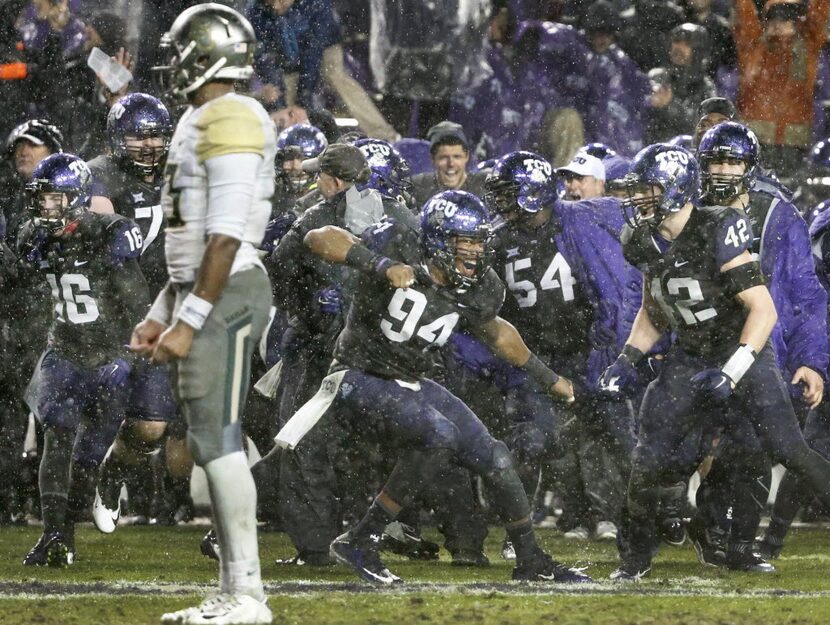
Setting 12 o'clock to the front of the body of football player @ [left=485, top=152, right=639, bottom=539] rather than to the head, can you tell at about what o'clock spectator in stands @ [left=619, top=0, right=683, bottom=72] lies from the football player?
The spectator in stands is roughly at 5 o'clock from the football player.

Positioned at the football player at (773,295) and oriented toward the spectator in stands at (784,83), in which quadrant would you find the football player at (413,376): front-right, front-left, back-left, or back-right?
back-left

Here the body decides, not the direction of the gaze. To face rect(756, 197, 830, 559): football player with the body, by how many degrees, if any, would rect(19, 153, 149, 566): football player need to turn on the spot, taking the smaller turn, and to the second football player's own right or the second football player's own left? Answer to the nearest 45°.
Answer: approximately 135° to the second football player's own left

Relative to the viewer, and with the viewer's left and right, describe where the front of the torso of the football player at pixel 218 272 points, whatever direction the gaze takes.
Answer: facing to the left of the viewer

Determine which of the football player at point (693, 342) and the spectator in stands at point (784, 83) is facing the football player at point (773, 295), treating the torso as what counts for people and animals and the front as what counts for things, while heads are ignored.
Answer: the spectator in stands

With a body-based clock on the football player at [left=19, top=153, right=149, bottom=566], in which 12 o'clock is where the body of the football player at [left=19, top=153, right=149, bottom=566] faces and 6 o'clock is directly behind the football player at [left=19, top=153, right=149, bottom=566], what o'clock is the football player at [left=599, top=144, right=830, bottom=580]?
the football player at [left=599, top=144, right=830, bottom=580] is roughly at 8 o'clock from the football player at [left=19, top=153, right=149, bottom=566].

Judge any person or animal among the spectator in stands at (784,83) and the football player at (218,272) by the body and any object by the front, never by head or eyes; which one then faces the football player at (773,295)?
the spectator in stands

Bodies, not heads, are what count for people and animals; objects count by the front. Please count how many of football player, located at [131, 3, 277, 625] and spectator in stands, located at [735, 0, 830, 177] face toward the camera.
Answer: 1

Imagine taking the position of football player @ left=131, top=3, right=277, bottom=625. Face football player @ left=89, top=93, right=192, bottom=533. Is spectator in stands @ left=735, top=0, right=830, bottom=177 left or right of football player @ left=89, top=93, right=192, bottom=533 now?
right

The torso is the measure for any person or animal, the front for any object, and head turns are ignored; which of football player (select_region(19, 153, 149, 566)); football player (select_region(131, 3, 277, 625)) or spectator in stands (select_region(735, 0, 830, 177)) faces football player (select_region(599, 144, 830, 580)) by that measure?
the spectator in stands
